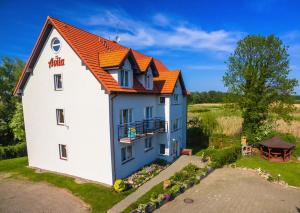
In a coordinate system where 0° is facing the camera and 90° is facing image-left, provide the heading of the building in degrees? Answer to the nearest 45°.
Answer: approximately 315°

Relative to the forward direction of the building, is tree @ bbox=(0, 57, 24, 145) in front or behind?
behind

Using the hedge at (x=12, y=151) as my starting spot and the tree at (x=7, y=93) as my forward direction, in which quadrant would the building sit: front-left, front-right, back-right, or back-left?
back-right

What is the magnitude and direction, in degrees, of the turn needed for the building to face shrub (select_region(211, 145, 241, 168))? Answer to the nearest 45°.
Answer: approximately 45° to its left

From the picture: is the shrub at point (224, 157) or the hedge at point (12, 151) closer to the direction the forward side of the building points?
the shrub

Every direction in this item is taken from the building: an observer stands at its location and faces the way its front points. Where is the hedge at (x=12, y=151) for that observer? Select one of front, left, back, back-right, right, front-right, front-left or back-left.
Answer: back

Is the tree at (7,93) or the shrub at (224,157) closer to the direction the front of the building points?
the shrub

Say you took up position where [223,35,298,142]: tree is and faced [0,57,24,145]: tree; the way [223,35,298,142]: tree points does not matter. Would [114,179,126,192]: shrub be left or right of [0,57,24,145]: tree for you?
left

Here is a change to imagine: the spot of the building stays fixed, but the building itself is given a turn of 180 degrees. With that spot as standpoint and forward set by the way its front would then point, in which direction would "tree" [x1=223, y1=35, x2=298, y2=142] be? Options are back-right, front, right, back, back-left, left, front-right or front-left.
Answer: back-right
